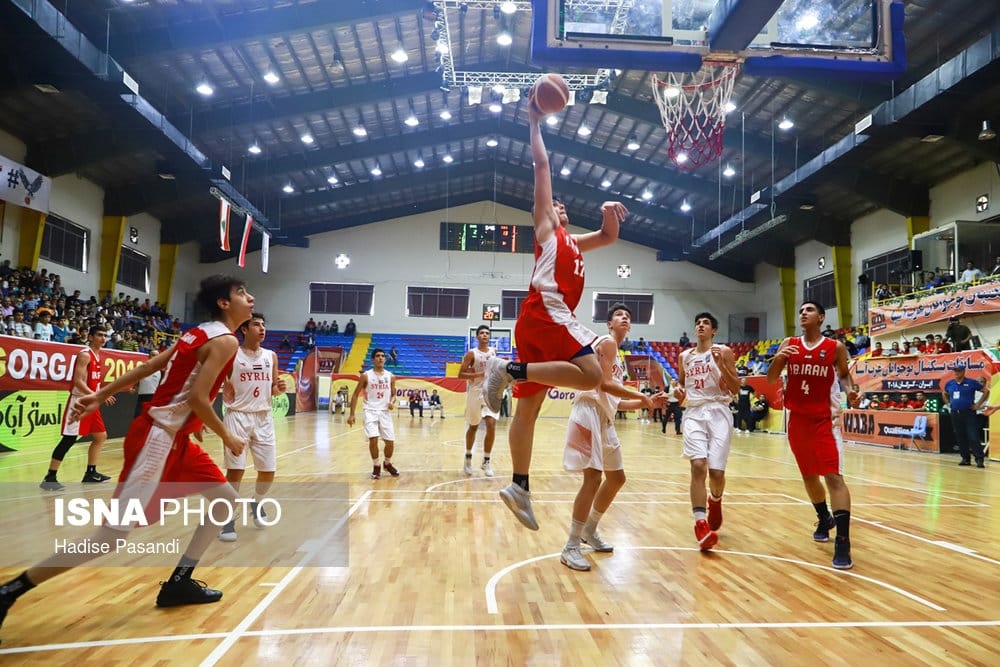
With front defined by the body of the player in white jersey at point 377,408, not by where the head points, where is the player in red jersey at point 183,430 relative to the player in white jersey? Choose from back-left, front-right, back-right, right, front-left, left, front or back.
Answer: front

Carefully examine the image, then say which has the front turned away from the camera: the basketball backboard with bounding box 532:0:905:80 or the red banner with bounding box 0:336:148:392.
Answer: the basketball backboard

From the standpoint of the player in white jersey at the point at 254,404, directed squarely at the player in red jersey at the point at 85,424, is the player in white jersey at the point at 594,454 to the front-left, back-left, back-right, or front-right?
back-right

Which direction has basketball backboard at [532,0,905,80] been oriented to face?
away from the camera

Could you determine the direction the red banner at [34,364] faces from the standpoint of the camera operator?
facing the viewer and to the right of the viewer

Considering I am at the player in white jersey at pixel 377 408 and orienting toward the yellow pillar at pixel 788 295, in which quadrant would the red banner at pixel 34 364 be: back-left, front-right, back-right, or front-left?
back-left

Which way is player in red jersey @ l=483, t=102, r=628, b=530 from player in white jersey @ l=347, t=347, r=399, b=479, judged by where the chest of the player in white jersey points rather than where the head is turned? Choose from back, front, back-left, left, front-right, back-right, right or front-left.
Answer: front

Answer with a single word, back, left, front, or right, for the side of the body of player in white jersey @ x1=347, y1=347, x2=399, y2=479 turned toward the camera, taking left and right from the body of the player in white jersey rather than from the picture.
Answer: front

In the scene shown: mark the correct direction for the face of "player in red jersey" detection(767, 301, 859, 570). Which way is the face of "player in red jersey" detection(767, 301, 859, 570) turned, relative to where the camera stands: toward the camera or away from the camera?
toward the camera

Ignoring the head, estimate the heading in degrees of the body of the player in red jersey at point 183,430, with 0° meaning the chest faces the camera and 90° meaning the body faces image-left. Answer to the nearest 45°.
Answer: approximately 270°

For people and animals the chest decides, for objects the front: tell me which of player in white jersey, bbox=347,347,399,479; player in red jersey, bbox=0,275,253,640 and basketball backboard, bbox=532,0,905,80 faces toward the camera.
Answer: the player in white jersey
